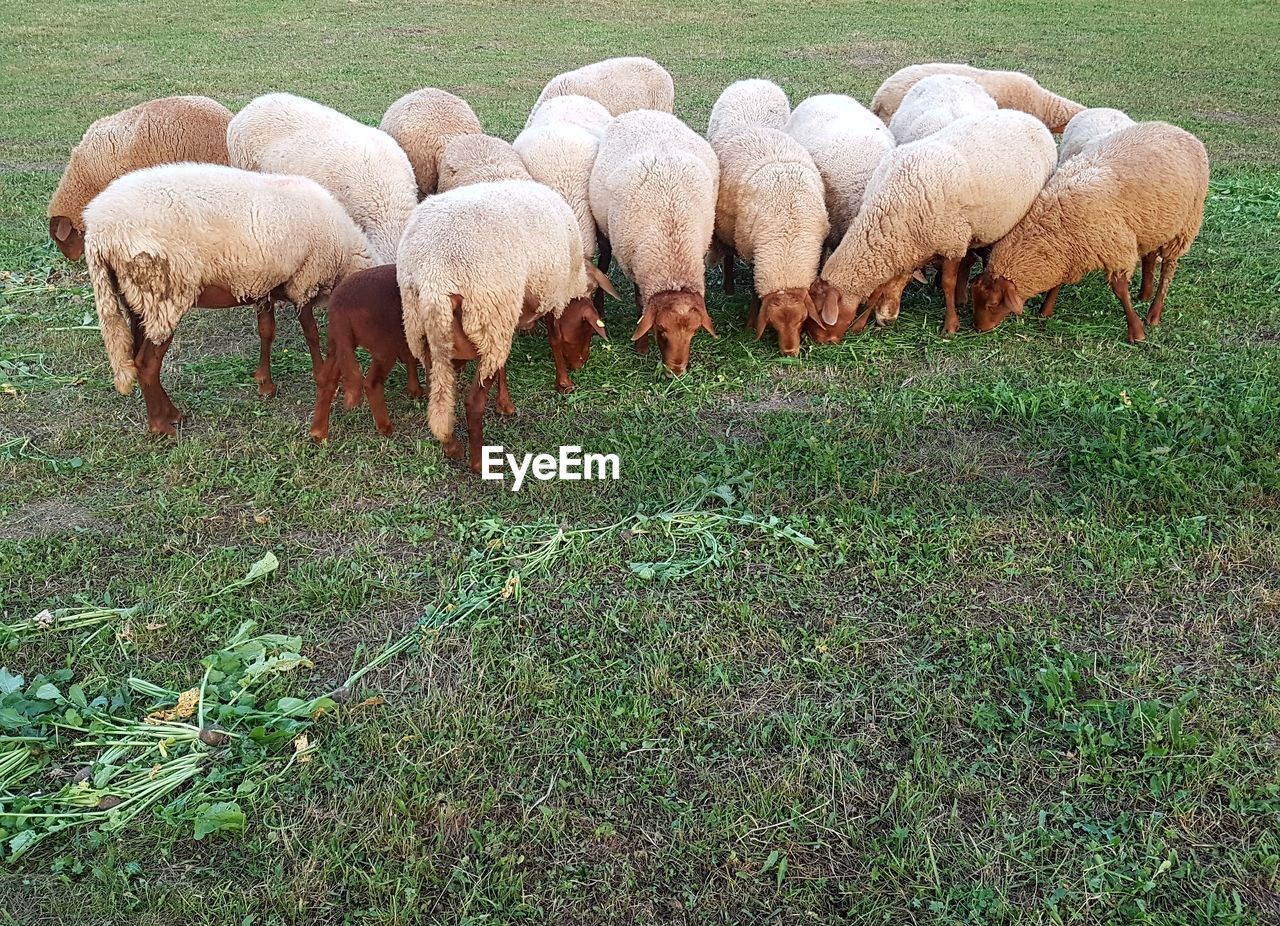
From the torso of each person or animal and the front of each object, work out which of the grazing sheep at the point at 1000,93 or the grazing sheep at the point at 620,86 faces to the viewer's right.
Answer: the grazing sheep at the point at 1000,93

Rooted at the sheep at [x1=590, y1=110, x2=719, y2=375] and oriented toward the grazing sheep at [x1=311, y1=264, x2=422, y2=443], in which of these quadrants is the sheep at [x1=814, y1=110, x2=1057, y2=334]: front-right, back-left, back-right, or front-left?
back-left

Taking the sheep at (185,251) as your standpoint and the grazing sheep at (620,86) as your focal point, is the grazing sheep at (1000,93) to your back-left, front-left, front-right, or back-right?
front-right

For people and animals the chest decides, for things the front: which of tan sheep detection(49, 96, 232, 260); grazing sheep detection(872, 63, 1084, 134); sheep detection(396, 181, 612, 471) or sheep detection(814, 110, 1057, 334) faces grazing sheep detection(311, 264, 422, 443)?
sheep detection(814, 110, 1057, 334)

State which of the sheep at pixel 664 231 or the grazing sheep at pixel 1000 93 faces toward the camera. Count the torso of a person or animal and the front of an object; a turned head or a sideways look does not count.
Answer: the sheep

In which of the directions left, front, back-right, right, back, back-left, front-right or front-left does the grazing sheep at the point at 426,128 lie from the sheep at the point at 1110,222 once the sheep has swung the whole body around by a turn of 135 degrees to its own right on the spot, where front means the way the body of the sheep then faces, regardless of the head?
left

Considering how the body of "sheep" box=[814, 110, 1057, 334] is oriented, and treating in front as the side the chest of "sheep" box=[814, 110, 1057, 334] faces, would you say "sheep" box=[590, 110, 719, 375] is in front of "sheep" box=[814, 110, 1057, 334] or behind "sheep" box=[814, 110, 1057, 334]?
in front

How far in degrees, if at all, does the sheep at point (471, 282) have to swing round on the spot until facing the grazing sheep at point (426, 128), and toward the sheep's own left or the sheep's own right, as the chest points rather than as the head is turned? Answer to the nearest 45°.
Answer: approximately 45° to the sheep's own left

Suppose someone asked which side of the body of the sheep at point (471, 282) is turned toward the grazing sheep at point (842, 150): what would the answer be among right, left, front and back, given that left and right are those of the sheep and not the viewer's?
front

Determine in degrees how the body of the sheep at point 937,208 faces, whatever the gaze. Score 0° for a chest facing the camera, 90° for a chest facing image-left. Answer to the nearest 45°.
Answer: approximately 45°

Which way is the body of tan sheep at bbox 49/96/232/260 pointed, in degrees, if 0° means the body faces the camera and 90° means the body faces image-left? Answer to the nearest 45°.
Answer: approximately 90°

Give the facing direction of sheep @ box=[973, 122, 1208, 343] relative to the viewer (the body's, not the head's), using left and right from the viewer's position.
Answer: facing the viewer and to the left of the viewer

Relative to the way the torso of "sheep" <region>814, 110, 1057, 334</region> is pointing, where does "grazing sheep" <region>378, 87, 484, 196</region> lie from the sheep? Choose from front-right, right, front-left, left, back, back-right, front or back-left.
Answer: front-right

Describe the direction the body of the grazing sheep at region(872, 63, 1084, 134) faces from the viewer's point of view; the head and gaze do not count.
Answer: to the viewer's right

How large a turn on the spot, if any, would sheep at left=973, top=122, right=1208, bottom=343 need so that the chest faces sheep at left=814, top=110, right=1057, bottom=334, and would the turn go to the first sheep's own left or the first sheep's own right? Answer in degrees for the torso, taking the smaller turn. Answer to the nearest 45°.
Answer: approximately 45° to the first sheep's own right
